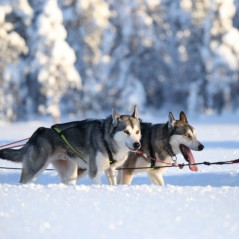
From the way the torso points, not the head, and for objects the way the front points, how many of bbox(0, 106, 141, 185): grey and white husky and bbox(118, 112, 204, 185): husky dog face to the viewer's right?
2

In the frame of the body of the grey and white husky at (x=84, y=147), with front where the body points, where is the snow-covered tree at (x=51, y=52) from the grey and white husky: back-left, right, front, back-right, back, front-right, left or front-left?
left

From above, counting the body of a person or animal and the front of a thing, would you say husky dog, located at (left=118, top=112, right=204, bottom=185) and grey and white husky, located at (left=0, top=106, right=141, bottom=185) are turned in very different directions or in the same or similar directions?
same or similar directions

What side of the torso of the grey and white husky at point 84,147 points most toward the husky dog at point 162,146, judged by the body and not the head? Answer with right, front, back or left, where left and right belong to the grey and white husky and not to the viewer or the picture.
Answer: front

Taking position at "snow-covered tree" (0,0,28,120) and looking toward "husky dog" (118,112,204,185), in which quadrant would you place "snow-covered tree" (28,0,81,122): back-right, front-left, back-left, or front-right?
front-left

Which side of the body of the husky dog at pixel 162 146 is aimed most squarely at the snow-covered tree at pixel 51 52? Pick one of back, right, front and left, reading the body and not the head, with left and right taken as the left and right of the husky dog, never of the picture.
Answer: left

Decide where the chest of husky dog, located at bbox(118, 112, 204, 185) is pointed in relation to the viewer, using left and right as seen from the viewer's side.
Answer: facing to the right of the viewer

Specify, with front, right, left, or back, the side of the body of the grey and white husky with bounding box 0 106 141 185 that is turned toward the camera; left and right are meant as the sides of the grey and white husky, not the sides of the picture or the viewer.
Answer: right

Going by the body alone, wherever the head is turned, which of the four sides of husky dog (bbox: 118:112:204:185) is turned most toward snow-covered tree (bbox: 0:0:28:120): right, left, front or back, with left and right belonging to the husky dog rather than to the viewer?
left
